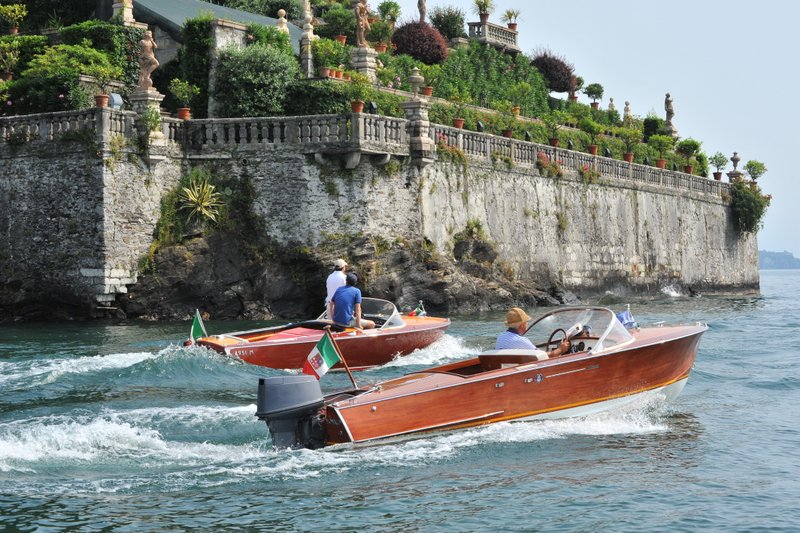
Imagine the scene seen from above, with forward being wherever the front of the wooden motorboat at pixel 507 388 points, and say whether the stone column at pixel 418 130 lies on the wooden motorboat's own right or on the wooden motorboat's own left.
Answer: on the wooden motorboat's own left

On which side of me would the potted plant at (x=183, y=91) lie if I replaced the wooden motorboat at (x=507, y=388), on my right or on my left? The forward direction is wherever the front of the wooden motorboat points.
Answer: on my left

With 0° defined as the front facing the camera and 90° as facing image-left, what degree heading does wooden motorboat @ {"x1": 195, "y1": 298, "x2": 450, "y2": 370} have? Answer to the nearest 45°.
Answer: approximately 225°

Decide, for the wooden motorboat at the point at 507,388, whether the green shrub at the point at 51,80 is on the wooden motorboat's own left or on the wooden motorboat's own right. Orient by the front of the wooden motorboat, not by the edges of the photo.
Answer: on the wooden motorboat's own left

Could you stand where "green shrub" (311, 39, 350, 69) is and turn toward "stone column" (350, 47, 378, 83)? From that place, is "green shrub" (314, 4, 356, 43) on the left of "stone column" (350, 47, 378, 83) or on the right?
left

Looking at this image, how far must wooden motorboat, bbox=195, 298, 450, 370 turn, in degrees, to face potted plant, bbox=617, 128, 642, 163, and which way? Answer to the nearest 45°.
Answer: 0° — it already faces it

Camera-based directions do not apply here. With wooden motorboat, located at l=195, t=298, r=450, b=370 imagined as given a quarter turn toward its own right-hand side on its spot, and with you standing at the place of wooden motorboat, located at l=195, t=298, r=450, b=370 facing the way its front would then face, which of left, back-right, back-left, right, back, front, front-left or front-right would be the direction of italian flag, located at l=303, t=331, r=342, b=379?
front-right

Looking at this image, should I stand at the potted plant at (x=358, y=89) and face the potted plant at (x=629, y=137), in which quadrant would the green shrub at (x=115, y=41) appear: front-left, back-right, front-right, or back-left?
back-left

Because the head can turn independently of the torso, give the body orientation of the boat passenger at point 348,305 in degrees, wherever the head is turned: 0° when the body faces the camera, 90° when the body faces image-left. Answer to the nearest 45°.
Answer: approximately 225°

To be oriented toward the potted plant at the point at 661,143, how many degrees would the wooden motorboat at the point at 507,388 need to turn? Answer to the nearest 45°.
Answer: approximately 45° to its left

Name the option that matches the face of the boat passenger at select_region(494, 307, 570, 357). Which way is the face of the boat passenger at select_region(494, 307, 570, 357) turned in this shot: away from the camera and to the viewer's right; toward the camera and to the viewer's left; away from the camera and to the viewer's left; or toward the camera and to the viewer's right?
away from the camera and to the viewer's right

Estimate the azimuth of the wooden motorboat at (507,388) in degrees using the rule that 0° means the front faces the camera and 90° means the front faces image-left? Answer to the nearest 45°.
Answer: approximately 225°
